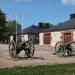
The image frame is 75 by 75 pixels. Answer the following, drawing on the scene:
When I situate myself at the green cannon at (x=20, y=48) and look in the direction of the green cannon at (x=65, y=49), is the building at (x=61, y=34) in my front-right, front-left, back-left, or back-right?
front-left

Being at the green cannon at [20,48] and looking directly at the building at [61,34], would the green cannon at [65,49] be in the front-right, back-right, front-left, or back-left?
front-right

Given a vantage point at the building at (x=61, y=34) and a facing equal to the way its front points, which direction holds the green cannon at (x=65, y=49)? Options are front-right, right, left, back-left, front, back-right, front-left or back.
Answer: front

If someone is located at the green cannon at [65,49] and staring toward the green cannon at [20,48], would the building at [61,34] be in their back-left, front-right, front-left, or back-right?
back-right

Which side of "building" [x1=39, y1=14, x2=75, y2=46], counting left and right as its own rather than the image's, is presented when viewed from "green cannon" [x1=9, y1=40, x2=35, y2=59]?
front

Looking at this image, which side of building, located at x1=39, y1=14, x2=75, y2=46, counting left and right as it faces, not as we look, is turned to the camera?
front
